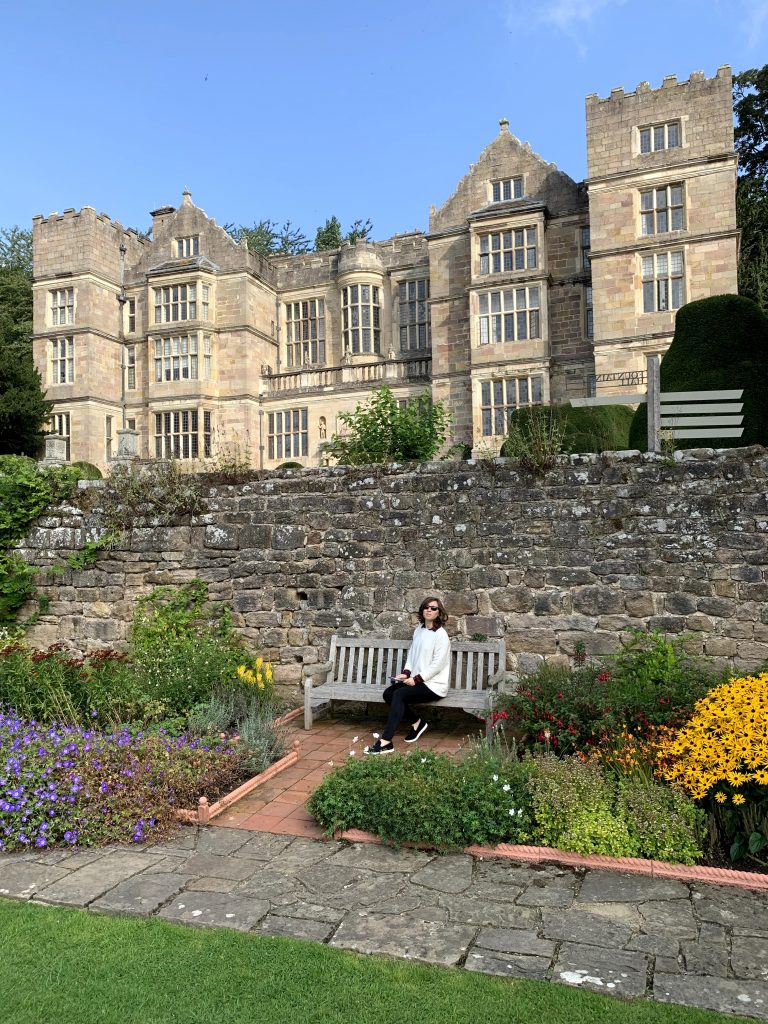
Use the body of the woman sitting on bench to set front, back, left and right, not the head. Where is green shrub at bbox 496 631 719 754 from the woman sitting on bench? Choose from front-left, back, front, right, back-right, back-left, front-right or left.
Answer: left

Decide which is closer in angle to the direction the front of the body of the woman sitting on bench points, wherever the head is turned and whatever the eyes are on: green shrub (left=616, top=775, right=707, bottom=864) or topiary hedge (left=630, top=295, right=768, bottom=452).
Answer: the green shrub

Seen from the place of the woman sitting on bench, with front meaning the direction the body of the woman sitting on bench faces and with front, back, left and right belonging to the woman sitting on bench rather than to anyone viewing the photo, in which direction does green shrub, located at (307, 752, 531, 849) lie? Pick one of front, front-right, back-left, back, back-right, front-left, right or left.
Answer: front-left

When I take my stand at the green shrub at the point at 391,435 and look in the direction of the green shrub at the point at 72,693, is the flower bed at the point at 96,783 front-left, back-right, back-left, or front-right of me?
front-left

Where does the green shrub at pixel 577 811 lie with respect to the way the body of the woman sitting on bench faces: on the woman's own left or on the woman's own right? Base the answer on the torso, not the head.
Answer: on the woman's own left

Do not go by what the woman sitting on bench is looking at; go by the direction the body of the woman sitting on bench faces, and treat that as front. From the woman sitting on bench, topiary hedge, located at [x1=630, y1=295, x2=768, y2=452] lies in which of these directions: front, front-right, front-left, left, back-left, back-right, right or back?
back

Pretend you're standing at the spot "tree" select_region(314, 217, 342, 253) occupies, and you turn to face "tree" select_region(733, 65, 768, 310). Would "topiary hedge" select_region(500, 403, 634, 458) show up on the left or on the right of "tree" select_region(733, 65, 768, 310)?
right

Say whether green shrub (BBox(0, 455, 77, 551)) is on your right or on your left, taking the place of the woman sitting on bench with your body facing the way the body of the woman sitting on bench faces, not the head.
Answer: on your right

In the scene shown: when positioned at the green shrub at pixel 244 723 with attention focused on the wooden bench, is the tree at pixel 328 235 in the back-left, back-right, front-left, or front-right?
front-left

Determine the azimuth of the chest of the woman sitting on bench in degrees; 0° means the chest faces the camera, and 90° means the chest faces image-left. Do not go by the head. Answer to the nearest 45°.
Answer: approximately 45°

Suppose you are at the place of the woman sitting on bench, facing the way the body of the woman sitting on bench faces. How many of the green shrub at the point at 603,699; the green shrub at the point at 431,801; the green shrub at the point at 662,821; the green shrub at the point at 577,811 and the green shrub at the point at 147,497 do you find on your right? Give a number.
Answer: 1
